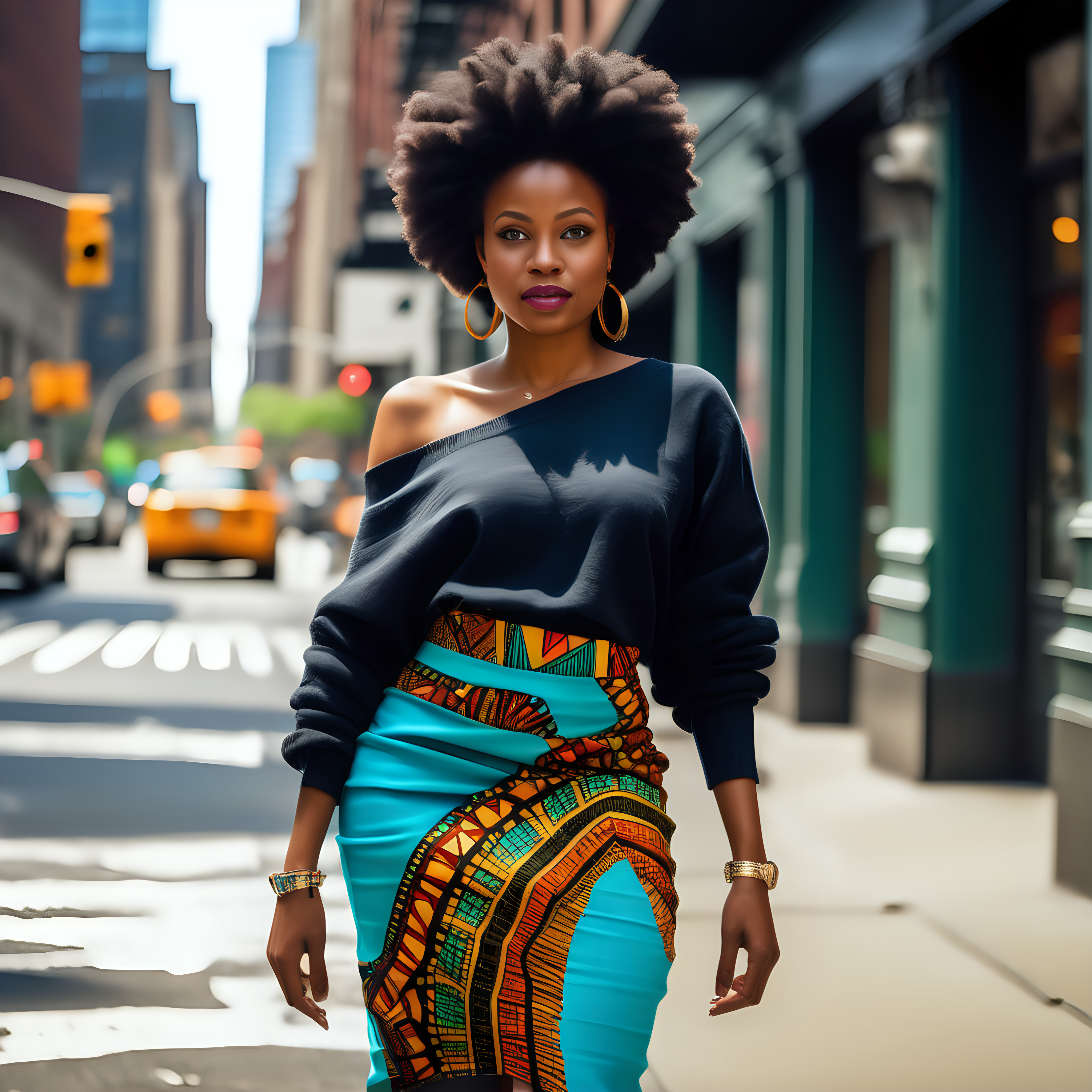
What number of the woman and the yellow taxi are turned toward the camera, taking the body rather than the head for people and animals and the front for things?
1

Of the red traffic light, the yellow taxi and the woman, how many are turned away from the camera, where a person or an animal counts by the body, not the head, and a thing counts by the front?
1

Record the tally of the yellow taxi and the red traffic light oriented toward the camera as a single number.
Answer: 1

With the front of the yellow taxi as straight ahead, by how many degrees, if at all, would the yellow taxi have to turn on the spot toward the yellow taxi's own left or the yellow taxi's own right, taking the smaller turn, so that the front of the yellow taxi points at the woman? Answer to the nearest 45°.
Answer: approximately 180°

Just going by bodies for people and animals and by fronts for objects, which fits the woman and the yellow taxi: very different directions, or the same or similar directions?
very different directions

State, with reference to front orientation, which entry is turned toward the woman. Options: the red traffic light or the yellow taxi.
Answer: the red traffic light

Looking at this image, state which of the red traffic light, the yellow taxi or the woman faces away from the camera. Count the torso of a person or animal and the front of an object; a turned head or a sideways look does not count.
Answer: the yellow taxi

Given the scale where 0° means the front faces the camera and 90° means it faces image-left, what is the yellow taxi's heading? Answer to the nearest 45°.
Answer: approximately 180°
